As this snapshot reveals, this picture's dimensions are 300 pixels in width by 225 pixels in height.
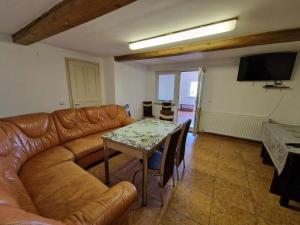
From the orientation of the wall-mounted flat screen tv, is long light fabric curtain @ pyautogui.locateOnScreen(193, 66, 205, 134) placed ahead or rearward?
ahead

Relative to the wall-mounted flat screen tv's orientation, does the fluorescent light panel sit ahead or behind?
ahead

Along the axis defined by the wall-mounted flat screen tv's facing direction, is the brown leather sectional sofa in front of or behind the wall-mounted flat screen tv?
in front

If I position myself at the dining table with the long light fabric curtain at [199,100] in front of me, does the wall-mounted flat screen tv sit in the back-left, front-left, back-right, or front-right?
front-right

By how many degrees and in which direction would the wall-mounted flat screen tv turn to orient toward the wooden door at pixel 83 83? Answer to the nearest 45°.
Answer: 0° — it already faces it

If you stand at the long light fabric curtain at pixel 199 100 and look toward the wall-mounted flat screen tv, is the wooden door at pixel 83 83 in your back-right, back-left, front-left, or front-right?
back-right

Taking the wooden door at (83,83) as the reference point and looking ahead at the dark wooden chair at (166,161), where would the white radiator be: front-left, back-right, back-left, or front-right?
front-left

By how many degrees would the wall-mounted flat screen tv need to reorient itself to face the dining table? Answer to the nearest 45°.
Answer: approximately 45° to its left
